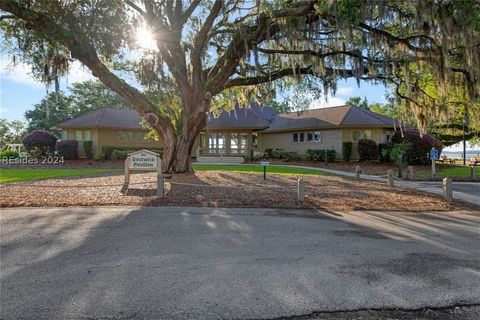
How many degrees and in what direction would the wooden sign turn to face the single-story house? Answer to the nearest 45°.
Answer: approximately 135° to its left

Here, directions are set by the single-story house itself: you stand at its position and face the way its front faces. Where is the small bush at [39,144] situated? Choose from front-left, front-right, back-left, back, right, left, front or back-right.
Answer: right

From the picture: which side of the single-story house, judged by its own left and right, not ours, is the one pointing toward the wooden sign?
front

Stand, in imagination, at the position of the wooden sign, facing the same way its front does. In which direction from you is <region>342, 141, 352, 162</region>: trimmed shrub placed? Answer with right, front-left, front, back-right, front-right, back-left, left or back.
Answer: back-left

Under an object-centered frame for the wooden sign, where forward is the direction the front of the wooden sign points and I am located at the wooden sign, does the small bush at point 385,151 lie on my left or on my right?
on my left

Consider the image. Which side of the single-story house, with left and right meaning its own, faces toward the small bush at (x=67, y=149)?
right

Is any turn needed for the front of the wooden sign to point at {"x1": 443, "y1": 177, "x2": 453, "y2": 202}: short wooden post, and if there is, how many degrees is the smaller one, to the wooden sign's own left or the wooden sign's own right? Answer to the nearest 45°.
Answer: approximately 90° to the wooden sign's own left

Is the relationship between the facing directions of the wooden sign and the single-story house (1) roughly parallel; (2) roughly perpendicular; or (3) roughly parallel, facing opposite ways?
roughly parallel

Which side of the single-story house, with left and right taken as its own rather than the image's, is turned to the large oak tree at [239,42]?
front

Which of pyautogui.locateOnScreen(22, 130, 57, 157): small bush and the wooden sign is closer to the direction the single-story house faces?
the wooden sign

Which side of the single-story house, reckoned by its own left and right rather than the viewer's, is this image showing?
front

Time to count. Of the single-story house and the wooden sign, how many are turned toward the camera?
2

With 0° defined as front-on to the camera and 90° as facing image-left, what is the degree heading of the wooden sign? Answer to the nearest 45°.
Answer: approximately 0°

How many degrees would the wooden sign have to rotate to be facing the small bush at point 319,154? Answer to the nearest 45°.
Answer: approximately 135° to its left
